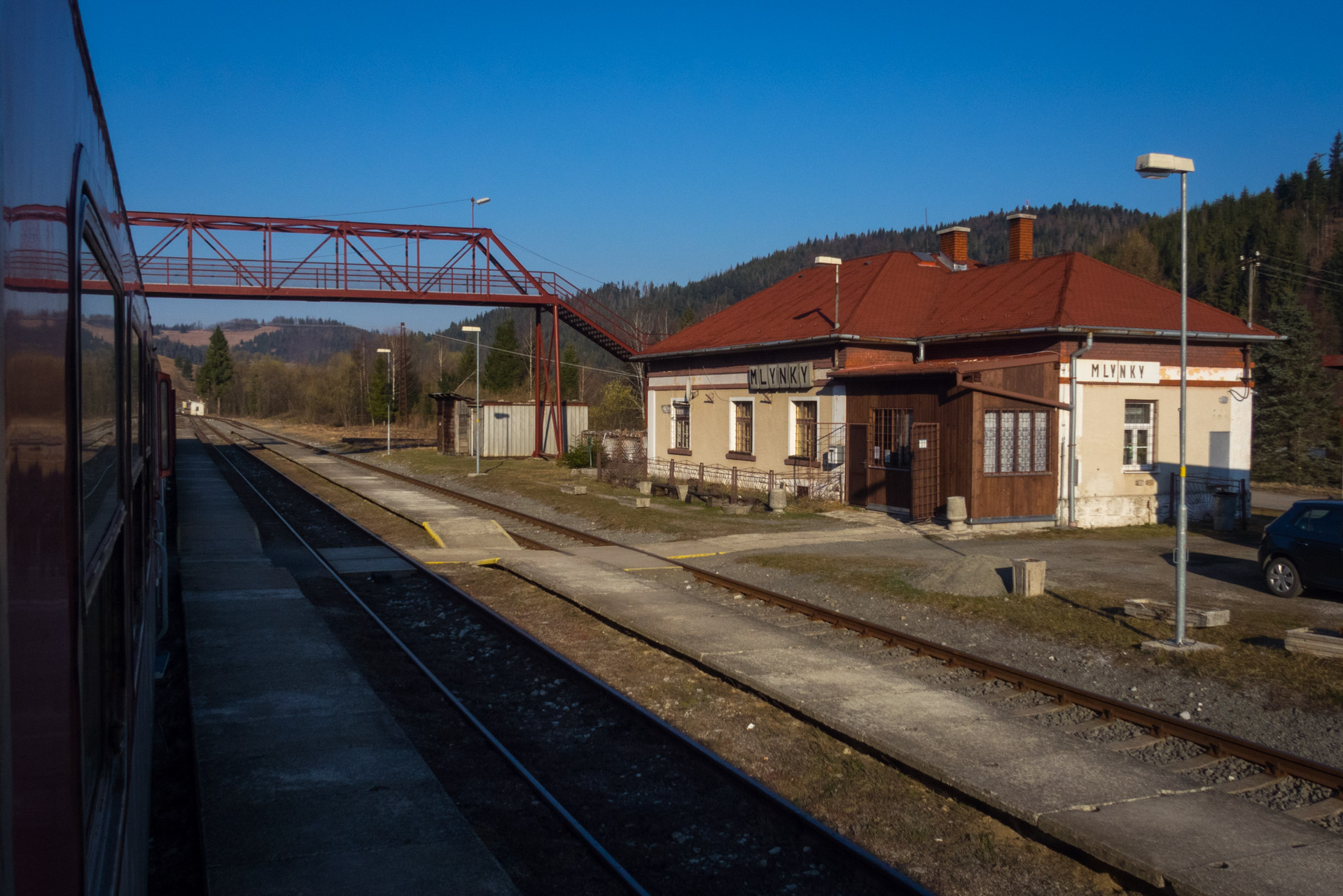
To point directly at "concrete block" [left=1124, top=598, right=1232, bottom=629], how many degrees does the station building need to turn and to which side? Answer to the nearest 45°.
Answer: approximately 45° to its left

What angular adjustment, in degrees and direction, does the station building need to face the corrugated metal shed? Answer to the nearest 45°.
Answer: approximately 90° to its right

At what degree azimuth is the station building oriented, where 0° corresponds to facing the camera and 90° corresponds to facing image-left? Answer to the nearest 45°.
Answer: approximately 45°

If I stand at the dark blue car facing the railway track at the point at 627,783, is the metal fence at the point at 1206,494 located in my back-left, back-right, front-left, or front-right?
back-right

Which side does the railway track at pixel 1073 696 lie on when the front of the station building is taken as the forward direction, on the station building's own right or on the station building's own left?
on the station building's own left

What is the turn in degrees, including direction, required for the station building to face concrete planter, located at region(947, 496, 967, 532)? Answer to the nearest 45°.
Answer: approximately 45° to its left

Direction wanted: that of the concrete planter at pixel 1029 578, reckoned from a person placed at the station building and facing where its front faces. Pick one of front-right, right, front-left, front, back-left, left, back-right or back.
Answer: front-left

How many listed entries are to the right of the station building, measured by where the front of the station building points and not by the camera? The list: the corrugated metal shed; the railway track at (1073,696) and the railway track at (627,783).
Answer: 1

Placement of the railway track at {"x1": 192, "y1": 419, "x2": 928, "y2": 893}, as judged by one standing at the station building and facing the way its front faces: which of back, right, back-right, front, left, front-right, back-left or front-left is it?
front-left

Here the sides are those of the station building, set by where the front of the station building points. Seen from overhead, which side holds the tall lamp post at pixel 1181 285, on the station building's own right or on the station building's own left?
on the station building's own left

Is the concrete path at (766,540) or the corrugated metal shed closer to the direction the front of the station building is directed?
the concrete path

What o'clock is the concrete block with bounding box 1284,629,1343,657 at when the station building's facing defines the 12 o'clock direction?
The concrete block is roughly at 10 o'clock from the station building.

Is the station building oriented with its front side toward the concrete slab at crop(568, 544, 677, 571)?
yes
